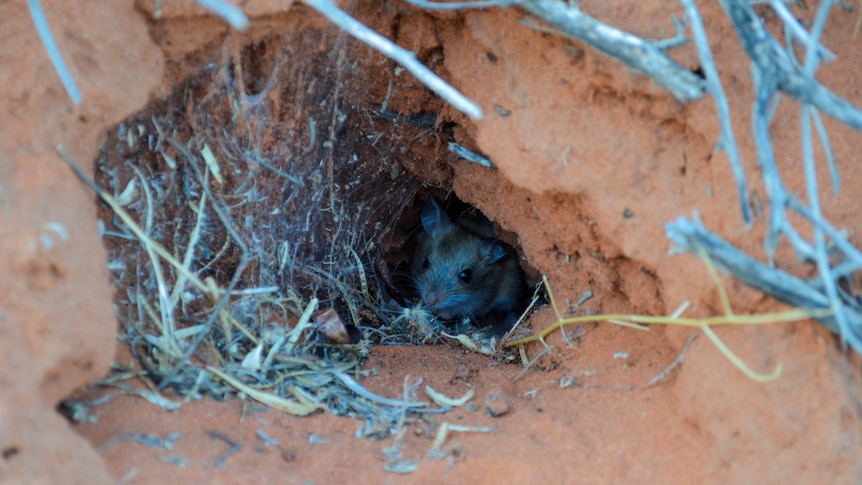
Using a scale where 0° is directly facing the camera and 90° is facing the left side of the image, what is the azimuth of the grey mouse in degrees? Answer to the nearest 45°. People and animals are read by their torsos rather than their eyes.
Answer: approximately 45°
